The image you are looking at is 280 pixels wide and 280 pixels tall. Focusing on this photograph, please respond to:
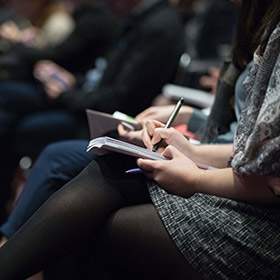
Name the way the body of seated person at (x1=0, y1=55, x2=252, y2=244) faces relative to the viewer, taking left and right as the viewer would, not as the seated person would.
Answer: facing to the left of the viewer

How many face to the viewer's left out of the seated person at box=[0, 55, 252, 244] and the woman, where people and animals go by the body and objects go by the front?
2

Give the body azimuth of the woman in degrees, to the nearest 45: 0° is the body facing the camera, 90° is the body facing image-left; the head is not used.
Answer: approximately 90°

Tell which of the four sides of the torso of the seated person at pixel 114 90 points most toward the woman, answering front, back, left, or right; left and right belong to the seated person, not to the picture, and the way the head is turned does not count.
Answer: left

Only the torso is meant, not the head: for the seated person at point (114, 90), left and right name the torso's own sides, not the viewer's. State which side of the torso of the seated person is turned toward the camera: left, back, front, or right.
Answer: left
